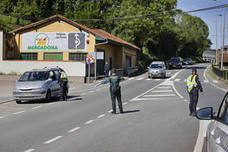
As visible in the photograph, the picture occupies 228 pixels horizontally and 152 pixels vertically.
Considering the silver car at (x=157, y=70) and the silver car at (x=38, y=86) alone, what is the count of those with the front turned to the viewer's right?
0

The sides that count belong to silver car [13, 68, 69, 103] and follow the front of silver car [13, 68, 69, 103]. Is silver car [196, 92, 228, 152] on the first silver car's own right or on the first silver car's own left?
on the first silver car's own left

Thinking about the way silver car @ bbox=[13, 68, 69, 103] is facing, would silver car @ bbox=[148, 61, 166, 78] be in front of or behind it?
behind

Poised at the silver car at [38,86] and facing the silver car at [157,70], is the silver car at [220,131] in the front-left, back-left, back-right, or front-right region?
back-right

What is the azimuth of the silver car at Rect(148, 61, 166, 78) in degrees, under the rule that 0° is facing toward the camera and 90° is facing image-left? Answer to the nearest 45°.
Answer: approximately 45°

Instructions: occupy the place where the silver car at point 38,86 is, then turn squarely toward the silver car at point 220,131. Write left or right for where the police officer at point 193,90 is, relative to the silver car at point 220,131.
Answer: left

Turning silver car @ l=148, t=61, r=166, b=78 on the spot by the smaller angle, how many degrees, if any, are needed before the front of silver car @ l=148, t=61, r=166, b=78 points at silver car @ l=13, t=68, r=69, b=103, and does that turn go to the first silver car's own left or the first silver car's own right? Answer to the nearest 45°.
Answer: approximately 45° to the first silver car's own right
